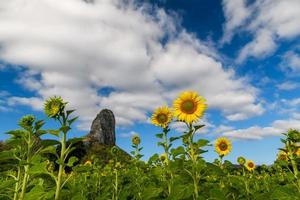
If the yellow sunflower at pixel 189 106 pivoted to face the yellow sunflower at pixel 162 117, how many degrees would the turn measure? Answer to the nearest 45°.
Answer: approximately 135° to its right

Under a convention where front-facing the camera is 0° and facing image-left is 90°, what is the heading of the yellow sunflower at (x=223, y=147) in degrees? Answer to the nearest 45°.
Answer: approximately 0°

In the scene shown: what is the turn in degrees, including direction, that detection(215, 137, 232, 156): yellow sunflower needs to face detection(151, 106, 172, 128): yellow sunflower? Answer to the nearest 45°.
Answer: approximately 45° to its right

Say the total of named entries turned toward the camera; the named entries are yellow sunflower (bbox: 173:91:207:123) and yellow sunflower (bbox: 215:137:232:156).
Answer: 2

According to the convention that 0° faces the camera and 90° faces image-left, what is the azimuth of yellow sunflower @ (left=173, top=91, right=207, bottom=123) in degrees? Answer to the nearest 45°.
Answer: approximately 0°

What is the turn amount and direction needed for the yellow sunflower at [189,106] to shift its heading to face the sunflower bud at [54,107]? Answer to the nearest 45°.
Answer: approximately 45° to its right
